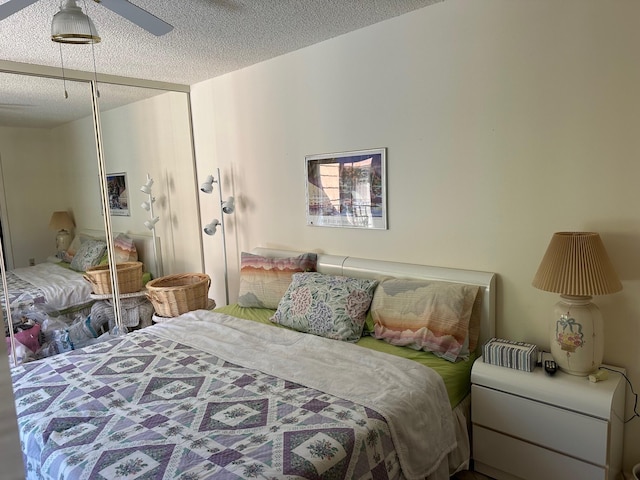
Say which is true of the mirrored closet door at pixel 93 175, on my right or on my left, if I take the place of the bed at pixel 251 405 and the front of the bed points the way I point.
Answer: on my right

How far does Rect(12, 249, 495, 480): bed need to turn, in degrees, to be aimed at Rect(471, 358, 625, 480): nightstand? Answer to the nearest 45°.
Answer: approximately 135° to its left

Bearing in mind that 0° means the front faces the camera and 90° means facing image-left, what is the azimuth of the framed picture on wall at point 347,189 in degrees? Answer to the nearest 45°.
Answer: approximately 45°

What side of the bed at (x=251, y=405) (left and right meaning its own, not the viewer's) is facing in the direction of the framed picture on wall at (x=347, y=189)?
back

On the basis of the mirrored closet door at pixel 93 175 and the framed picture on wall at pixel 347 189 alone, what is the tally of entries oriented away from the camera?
0

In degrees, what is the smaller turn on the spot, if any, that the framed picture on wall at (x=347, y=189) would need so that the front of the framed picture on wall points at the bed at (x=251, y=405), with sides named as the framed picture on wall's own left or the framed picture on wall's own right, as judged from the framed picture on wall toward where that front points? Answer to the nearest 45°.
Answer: approximately 45° to the framed picture on wall's own left

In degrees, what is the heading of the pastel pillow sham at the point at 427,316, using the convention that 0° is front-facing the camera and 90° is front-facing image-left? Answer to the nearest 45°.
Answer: approximately 45°

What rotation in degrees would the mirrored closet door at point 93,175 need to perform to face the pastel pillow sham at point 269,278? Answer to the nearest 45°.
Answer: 0° — it already faces it

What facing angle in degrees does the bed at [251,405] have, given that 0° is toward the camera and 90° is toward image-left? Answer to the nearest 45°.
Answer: approximately 45°

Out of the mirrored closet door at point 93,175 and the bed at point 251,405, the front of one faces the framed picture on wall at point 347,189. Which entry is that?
the mirrored closet door
